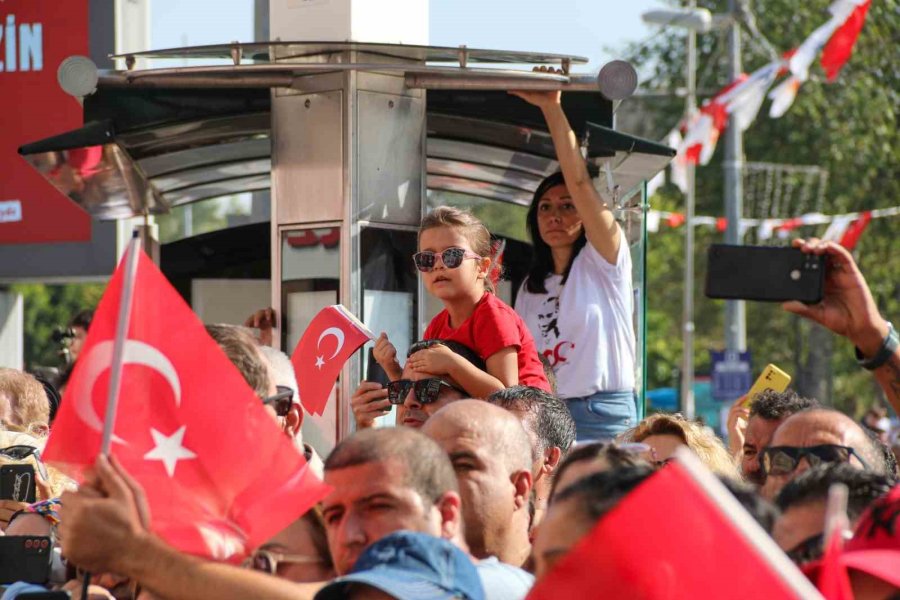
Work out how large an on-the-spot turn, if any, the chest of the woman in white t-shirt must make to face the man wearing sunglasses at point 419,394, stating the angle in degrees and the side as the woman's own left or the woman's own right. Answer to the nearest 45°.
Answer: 0° — they already face them

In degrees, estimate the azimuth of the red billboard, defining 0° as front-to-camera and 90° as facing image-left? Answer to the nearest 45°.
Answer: approximately 0°

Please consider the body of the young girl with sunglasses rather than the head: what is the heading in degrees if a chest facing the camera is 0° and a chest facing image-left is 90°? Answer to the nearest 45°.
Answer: approximately 45°

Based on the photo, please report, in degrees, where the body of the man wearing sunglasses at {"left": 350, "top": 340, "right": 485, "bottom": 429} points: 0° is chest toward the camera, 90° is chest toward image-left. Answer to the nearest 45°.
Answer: approximately 45°

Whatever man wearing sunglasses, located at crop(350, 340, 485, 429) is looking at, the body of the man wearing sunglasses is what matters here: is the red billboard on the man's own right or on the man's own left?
on the man's own right

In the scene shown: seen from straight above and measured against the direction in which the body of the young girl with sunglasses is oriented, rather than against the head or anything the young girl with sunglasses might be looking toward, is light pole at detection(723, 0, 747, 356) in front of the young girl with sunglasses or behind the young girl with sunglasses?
behind
